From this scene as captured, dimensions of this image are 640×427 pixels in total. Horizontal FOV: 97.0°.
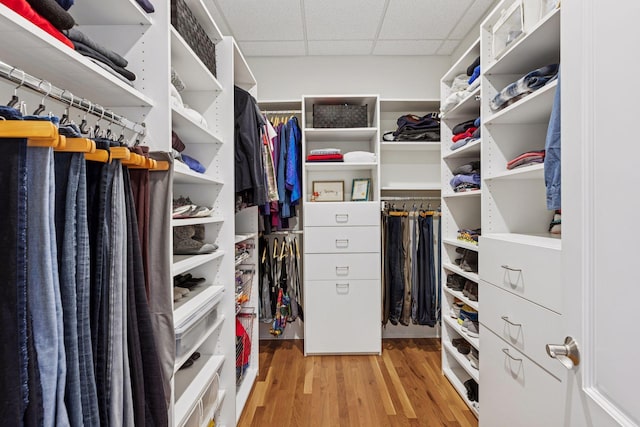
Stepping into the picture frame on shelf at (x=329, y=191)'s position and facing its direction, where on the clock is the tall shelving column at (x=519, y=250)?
The tall shelving column is roughly at 11 o'clock from the picture frame on shelf.

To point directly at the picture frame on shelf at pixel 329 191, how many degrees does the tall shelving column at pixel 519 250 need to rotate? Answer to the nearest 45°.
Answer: approximately 90° to its right

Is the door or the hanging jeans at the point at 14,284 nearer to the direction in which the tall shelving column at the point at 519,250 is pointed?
the hanging jeans

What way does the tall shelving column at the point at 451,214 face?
to the viewer's left

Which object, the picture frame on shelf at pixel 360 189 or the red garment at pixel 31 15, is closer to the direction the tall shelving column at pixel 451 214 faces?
the picture frame on shelf

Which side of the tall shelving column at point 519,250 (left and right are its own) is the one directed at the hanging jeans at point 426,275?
right

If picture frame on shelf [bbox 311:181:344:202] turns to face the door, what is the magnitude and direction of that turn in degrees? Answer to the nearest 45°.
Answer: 0° — it already faces it

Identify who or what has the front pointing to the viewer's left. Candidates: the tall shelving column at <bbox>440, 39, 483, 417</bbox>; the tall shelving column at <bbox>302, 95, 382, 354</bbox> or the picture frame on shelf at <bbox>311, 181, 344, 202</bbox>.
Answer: the tall shelving column at <bbox>440, 39, 483, 417</bbox>

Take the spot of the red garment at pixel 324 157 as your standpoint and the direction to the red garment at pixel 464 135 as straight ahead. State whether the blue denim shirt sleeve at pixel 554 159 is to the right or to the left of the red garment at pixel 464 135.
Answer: right

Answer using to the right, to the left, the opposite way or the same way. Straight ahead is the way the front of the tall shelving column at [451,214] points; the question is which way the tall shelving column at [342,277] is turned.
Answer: to the left

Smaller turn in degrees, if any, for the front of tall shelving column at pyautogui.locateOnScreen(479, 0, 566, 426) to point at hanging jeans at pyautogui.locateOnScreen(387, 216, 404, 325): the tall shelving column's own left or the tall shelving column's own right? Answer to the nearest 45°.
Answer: approximately 90° to the tall shelving column's own right
